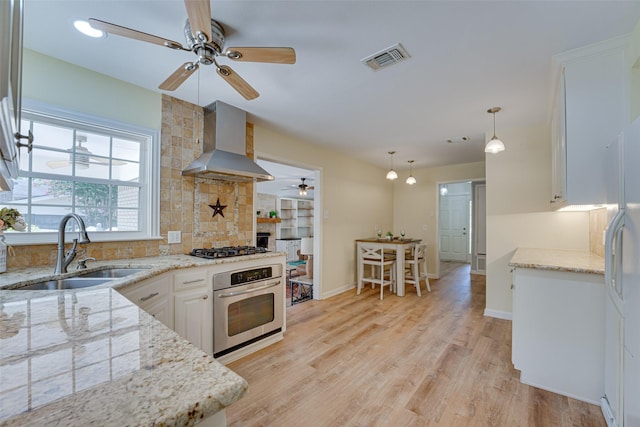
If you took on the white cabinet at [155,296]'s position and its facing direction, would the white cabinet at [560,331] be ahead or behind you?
ahead

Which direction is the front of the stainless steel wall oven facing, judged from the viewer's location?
facing the viewer and to the right of the viewer

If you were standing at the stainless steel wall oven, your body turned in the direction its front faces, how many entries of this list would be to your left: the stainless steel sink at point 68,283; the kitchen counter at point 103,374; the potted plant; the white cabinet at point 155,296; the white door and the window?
1

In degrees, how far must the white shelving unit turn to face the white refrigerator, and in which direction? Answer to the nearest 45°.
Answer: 0° — it already faces it

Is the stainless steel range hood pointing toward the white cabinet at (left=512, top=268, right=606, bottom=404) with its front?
yes

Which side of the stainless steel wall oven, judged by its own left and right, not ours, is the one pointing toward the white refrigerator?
front

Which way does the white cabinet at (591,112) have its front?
to the viewer's left

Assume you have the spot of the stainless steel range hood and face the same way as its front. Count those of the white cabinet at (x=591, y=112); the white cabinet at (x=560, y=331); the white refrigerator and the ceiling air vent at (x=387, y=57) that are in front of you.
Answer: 4

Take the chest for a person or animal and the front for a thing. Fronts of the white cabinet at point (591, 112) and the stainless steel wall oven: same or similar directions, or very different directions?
very different directions

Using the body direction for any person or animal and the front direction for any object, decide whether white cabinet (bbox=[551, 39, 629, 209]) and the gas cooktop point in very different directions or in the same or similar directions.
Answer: very different directions

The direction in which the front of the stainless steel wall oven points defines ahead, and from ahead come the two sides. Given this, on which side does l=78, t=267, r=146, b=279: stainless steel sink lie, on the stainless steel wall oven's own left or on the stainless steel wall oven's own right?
on the stainless steel wall oven's own right

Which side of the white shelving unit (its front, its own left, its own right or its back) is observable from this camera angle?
front

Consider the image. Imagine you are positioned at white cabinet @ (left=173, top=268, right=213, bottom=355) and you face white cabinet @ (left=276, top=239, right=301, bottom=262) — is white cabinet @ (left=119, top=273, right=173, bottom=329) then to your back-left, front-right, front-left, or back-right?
back-left

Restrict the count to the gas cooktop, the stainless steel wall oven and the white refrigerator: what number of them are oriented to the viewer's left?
1
